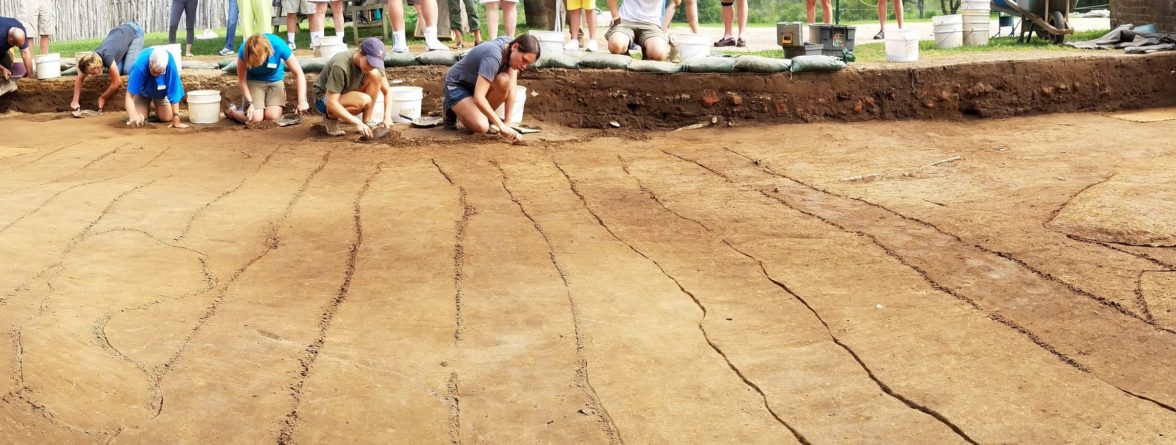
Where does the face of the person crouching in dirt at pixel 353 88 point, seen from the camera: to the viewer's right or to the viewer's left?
to the viewer's right

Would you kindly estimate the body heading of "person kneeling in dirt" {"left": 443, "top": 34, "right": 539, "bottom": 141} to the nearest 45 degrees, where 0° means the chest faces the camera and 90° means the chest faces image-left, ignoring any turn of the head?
approximately 270°

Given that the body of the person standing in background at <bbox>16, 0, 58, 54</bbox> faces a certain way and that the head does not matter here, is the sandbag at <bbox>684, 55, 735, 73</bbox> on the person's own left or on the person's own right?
on the person's own left

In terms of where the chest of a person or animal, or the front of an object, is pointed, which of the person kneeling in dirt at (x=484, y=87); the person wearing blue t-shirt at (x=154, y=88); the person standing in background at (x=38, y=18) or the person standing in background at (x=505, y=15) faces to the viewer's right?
the person kneeling in dirt
